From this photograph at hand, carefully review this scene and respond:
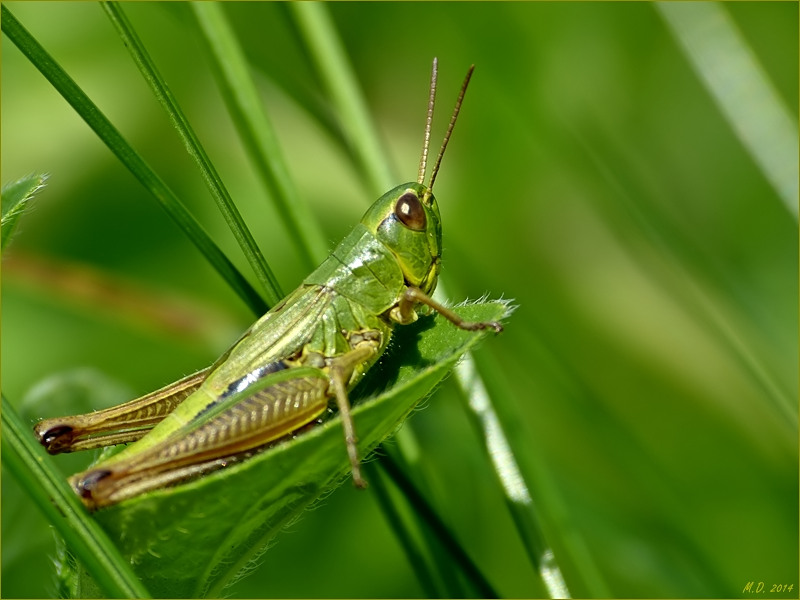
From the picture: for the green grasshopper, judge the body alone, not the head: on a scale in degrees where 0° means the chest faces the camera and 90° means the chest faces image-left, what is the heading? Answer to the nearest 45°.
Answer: approximately 270°
